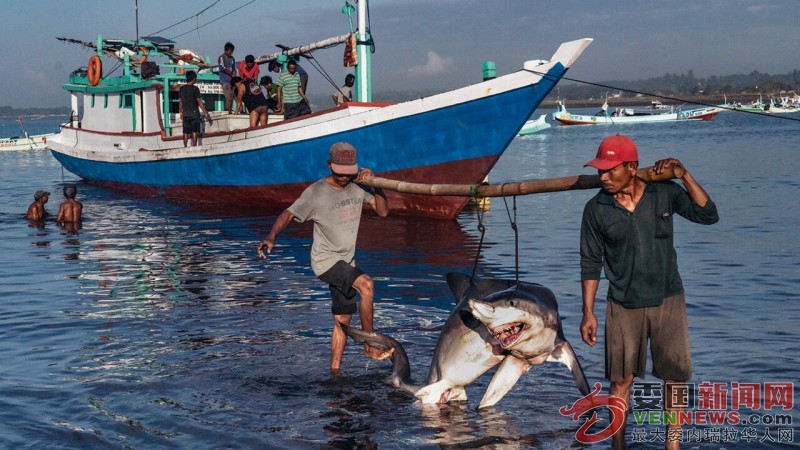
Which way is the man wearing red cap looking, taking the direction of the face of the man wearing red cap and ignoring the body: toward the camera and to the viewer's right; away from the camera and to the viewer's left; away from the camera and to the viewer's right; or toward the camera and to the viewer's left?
toward the camera and to the viewer's left

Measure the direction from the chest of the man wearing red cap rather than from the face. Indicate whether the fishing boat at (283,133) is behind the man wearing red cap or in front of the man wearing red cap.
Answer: behind

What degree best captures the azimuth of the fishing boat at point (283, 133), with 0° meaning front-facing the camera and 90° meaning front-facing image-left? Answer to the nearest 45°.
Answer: approximately 315°

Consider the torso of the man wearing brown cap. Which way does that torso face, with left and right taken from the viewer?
facing the viewer and to the right of the viewer

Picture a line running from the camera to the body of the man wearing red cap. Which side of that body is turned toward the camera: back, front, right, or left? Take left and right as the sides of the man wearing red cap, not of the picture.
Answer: front

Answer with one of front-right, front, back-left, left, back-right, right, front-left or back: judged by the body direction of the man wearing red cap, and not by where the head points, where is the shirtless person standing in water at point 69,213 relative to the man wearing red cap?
back-right

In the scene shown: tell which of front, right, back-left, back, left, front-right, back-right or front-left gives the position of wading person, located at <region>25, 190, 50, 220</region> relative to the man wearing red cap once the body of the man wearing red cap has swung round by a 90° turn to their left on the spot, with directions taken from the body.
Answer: back-left

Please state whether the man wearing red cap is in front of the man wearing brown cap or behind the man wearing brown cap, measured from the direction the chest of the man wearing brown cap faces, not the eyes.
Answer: in front
